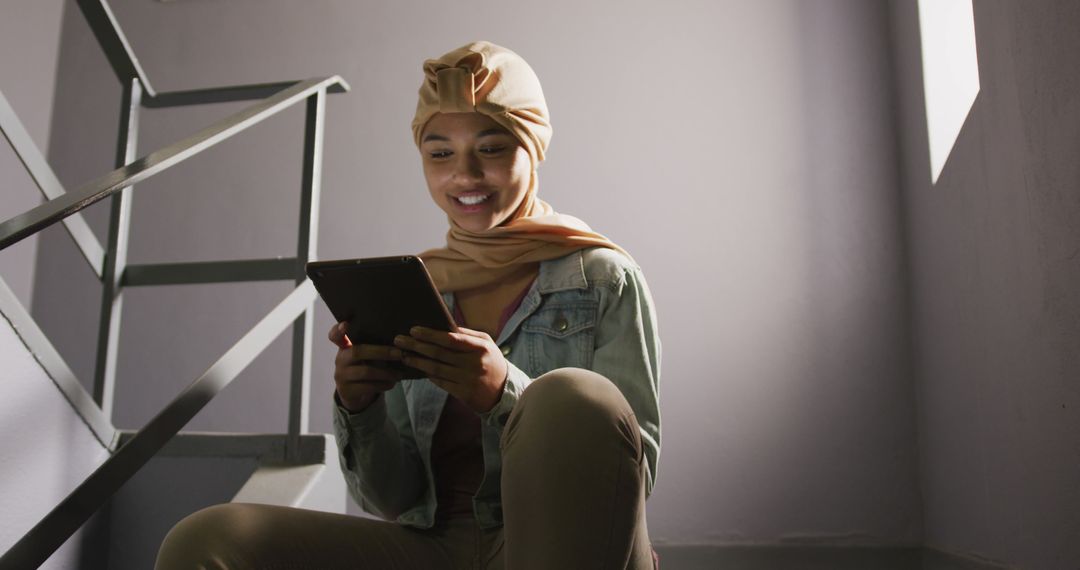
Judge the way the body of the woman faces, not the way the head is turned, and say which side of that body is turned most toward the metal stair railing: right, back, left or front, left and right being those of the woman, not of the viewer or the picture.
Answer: right

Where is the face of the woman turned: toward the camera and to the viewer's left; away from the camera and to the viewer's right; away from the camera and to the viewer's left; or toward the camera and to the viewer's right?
toward the camera and to the viewer's left

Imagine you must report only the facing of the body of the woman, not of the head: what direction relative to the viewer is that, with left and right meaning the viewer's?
facing the viewer and to the left of the viewer
